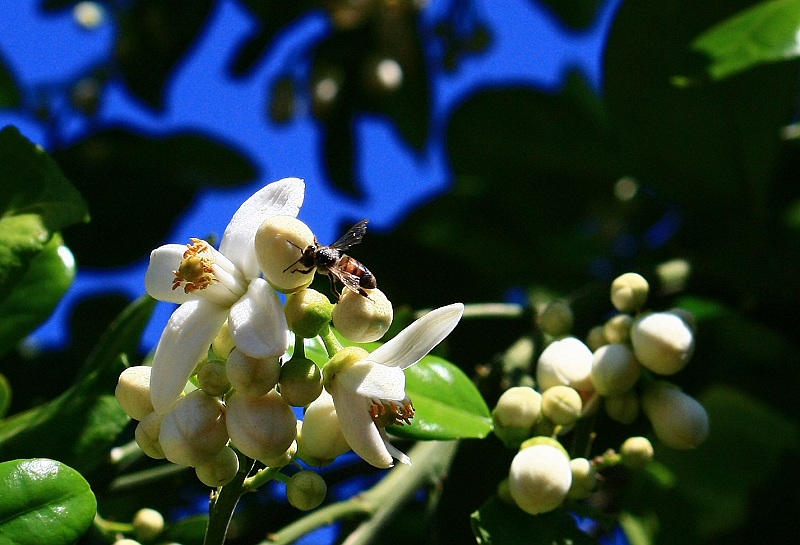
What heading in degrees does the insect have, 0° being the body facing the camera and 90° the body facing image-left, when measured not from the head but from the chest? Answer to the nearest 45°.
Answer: approximately 90°
